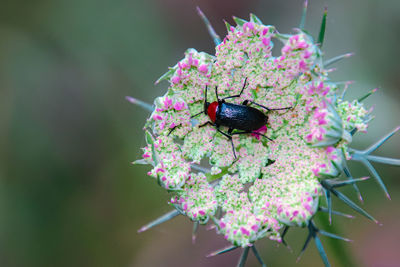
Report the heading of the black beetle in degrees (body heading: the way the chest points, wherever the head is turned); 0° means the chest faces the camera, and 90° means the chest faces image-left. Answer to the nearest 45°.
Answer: approximately 90°
